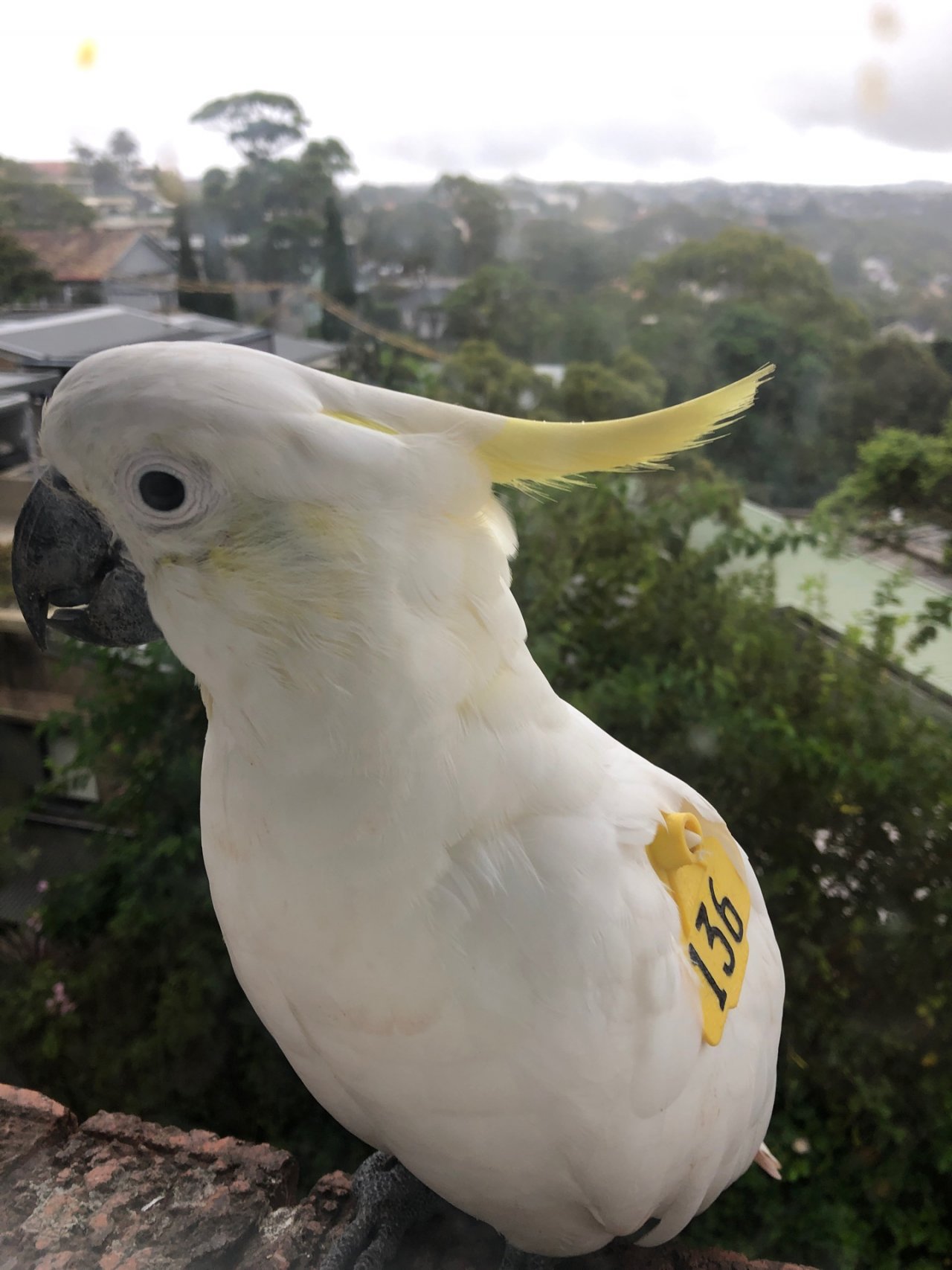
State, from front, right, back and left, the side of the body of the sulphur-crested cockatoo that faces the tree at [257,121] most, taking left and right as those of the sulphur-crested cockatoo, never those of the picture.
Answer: right

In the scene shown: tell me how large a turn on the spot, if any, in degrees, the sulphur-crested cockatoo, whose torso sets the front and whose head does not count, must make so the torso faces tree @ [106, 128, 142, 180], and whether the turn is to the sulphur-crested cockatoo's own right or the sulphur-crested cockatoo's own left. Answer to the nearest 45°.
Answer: approximately 90° to the sulphur-crested cockatoo's own right

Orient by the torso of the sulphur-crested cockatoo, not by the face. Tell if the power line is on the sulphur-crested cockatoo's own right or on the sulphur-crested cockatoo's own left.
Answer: on the sulphur-crested cockatoo's own right

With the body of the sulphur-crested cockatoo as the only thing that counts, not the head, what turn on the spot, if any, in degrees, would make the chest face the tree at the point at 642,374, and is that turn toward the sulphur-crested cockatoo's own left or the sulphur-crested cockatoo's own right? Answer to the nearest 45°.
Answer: approximately 90° to the sulphur-crested cockatoo's own right

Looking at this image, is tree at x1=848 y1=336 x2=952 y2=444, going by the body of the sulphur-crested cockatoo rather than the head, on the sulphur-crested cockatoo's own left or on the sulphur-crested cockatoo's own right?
on the sulphur-crested cockatoo's own right

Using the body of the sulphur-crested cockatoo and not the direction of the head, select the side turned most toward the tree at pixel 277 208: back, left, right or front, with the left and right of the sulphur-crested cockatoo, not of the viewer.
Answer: right

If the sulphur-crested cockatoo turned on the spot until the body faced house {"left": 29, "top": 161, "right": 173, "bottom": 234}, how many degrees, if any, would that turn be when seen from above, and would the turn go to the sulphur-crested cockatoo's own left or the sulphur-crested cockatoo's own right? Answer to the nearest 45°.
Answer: approximately 90° to the sulphur-crested cockatoo's own right

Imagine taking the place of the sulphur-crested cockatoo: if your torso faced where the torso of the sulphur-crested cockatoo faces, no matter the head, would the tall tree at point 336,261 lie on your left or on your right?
on your right

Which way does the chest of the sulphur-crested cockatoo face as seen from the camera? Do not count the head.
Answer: to the viewer's left

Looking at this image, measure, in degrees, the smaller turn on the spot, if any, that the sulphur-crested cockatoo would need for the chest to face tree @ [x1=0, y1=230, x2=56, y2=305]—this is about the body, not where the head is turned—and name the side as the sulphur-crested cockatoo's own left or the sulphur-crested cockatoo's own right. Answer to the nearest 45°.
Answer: approximately 45° to the sulphur-crested cockatoo's own right

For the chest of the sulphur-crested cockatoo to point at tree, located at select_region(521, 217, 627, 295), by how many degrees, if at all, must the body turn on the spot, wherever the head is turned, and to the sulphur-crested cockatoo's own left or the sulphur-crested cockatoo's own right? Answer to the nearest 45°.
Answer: approximately 90° to the sulphur-crested cockatoo's own right
